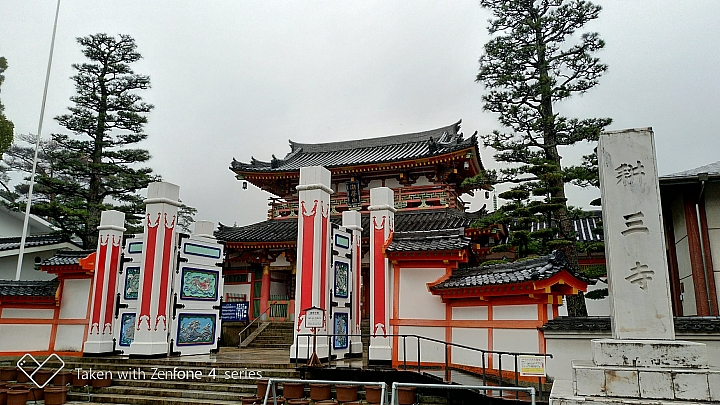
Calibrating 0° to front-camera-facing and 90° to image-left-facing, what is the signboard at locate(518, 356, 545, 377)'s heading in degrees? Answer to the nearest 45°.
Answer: approximately 0°

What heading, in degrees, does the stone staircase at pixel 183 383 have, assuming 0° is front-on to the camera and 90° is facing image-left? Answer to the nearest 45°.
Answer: approximately 0°

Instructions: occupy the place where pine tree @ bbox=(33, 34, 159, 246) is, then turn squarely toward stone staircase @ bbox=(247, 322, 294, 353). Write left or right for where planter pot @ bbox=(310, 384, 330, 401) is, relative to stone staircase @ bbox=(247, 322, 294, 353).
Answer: right

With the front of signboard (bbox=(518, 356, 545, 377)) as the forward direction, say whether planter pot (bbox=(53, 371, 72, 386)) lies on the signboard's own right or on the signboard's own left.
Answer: on the signboard's own right

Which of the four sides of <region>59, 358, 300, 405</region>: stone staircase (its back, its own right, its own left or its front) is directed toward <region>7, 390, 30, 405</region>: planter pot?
right

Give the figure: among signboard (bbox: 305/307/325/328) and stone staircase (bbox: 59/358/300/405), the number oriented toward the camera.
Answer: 2

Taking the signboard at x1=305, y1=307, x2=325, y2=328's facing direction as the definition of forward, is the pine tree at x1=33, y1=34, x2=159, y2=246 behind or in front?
behind

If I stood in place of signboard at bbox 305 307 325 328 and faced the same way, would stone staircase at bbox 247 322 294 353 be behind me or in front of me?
behind

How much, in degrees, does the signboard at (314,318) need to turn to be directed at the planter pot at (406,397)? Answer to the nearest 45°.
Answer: approximately 45° to its left

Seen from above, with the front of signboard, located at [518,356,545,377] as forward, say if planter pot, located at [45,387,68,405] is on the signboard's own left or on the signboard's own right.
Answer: on the signboard's own right

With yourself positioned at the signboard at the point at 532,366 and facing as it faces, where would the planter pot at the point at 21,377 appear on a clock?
The planter pot is roughly at 3 o'clock from the signboard.
